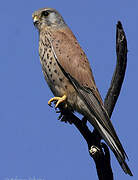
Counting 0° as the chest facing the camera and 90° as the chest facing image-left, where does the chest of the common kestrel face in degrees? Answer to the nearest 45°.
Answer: approximately 90°
